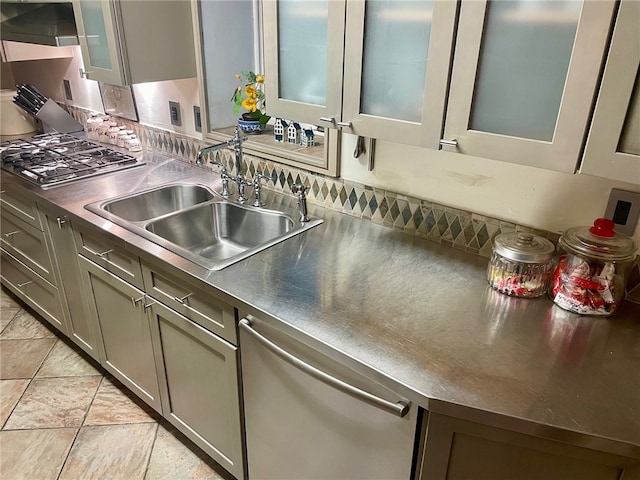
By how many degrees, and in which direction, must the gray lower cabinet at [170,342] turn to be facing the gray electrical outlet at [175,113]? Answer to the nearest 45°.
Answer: approximately 135° to its right

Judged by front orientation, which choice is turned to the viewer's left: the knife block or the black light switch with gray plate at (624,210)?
the knife block

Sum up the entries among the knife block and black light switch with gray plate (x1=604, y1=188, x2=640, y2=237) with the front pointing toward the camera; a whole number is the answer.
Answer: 1

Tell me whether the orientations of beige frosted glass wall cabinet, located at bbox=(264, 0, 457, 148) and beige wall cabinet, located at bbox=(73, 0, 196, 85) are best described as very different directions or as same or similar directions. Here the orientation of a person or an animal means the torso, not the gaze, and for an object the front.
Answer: same or similar directions

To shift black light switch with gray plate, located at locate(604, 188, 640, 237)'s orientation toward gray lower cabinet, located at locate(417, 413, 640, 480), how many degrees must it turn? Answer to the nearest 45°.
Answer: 0° — it already faces it

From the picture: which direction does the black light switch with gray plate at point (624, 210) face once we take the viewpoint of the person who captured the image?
facing the viewer

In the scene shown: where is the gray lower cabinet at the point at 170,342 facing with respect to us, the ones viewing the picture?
facing the viewer and to the left of the viewer

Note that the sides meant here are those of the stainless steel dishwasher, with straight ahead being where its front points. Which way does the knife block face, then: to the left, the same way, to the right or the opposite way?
the same way

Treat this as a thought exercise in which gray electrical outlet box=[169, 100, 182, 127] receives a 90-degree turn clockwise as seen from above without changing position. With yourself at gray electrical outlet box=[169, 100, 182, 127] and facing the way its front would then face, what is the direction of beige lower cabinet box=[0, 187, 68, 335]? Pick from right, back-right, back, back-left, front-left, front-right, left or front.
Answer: front-left

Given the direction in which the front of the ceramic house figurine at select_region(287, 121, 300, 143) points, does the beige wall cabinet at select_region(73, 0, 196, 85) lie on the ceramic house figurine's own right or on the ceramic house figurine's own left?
on the ceramic house figurine's own right

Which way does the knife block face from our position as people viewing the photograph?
facing to the left of the viewer

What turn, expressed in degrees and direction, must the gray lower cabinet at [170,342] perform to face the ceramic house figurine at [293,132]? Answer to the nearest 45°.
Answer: approximately 180°

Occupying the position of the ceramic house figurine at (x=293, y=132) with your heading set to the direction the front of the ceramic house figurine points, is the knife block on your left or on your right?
on your right

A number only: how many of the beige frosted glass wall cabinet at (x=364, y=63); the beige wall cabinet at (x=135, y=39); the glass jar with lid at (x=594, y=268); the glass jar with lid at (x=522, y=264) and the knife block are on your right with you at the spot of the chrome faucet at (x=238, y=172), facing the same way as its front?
2

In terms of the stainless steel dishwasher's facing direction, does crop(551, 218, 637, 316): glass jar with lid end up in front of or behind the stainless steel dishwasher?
behind

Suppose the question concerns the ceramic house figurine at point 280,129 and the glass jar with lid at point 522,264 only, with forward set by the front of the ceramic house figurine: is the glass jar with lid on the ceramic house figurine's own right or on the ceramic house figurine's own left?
on the ceramic house figurine's own left
